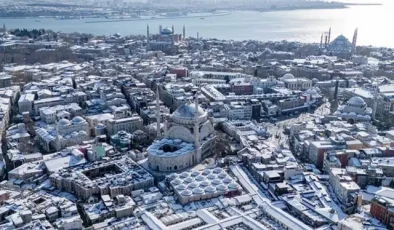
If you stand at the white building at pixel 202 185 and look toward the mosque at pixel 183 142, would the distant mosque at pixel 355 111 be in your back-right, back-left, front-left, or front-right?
front-right

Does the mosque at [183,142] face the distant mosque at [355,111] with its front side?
no

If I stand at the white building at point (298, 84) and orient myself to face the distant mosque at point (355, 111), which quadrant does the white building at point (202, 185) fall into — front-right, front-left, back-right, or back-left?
front-right

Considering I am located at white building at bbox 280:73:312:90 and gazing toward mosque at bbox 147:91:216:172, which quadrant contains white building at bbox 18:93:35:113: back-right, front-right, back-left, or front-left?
front-right

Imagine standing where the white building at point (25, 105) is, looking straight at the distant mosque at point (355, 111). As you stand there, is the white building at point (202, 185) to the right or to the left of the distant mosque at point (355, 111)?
right

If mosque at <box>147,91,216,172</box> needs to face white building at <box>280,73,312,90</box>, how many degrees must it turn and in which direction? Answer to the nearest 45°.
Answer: approximately 180°

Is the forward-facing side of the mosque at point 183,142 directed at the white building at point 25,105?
no

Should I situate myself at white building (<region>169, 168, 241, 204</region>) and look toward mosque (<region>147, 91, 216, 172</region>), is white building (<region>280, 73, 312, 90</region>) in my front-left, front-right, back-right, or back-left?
front-right

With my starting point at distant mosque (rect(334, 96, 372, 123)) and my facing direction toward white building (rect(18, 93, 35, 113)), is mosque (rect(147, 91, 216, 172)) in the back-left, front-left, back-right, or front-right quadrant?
front-left

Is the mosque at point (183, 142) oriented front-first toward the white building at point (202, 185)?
no

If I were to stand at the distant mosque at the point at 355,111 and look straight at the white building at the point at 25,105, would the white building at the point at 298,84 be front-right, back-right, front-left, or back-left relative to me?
front-right

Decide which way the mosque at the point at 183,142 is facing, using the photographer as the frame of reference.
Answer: facing the viewer and to the left of the viewer

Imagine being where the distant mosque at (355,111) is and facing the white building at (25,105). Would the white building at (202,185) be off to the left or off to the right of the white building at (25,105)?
left
